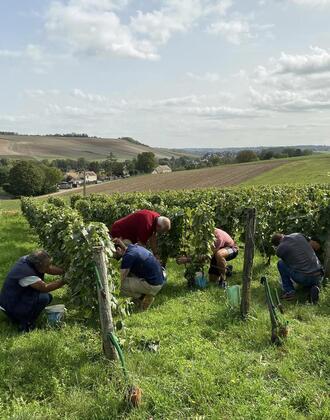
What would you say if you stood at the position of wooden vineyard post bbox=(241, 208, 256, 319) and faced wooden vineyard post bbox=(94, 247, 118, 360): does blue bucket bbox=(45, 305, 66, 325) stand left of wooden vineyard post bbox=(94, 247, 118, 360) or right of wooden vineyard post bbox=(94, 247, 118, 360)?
right

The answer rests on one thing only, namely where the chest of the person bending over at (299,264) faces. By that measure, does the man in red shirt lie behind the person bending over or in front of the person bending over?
in front

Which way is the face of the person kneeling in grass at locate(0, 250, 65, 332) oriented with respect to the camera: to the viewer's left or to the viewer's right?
to the viewer's right

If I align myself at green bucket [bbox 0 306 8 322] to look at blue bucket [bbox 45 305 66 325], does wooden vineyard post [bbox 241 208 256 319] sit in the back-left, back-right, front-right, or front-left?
front-left

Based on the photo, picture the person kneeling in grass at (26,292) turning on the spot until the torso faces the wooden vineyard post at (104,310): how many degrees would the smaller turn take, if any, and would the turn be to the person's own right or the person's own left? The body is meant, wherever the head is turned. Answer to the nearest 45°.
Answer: approximately 45° to the person's own right

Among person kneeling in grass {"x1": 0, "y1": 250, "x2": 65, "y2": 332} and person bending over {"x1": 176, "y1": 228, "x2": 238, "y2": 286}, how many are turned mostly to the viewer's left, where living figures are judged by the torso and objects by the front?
1

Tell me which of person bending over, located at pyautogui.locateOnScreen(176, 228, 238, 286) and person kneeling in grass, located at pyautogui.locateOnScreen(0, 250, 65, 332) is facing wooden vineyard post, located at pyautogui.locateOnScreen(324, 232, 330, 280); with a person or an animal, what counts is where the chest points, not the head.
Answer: the person kneeling in grass

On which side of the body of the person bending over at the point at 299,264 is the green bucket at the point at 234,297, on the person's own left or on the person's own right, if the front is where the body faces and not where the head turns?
on the person's own left

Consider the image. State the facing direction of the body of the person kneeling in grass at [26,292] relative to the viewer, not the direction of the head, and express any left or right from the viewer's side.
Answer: facing to the right of the viewer

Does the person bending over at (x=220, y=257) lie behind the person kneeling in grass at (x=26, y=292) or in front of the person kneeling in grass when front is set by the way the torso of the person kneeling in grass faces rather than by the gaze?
in front

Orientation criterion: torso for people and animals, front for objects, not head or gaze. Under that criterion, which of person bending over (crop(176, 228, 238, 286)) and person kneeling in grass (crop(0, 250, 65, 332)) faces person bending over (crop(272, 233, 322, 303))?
the person kneeling in grass

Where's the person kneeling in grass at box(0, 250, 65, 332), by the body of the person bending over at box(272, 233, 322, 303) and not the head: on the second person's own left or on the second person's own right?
on the second person's own left

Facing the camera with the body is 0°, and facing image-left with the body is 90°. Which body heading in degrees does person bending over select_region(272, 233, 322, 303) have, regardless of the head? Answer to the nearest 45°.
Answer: approximately 135°

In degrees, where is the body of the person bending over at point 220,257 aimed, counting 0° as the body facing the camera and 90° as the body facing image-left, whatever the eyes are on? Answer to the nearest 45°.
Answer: approximately 90°

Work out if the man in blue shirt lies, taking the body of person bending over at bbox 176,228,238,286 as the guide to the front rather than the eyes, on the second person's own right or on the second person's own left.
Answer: on the second person's own left
